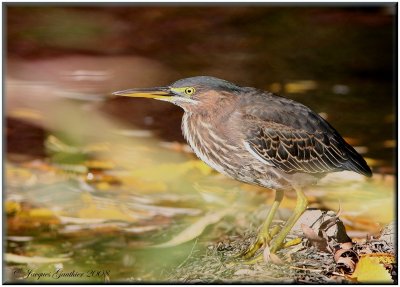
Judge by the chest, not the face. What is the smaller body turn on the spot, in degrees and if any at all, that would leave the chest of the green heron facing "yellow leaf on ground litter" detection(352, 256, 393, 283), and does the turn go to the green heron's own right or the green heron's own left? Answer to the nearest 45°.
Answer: approximately 180°

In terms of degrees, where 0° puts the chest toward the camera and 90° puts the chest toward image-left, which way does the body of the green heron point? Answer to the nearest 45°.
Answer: approximately 90°
